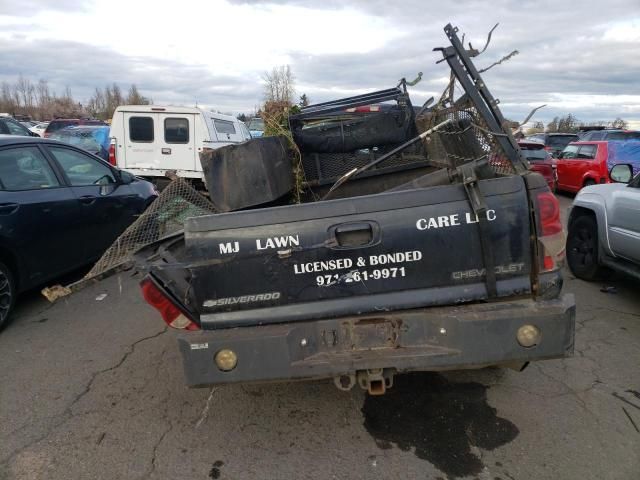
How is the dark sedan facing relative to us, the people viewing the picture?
facing away from the viewer and to the right of the viewer

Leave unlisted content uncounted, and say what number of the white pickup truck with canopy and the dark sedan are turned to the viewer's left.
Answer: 0

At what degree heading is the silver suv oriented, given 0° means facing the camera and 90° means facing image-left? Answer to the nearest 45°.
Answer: approximately 135°

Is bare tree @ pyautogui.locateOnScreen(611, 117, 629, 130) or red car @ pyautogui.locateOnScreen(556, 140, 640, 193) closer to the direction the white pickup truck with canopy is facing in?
the bare tree

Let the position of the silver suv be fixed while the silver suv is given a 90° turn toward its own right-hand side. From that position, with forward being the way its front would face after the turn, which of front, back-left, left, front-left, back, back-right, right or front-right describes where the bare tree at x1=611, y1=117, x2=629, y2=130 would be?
front-left

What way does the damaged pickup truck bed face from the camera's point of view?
away from the camera

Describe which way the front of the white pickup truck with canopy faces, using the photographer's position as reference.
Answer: facing away from the viewer and to the right of the viewer

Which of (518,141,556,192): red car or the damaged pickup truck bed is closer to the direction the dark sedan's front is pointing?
the red car

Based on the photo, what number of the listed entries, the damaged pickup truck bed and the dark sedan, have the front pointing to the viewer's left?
0

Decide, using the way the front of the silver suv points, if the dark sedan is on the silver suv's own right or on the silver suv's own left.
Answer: on the silver suv's own left

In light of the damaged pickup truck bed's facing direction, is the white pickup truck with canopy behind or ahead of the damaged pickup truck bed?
ahead

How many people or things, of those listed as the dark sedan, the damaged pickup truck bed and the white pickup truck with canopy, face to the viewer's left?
0

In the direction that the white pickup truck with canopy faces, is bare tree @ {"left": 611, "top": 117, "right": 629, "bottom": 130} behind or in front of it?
in front
